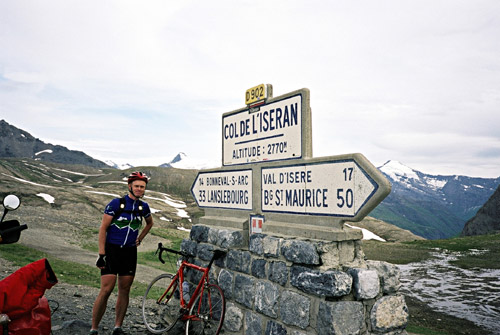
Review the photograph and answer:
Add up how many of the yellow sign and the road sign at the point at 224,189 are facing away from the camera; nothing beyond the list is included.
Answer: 0

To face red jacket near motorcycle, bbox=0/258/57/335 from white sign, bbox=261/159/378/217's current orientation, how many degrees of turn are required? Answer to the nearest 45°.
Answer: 0° — it already faces it

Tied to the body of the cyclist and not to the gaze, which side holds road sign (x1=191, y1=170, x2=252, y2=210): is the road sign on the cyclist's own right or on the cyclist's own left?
on the cyclist's own left

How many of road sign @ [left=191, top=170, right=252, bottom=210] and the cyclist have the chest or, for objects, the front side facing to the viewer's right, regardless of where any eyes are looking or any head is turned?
0

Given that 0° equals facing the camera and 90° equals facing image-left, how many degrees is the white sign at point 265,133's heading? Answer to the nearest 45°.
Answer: approximately 45°

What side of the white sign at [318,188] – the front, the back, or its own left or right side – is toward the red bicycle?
right

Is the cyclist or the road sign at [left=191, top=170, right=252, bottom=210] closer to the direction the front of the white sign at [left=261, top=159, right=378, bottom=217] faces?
the cyclist

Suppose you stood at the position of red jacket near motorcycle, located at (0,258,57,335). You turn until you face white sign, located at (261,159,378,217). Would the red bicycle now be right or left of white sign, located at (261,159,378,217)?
left
